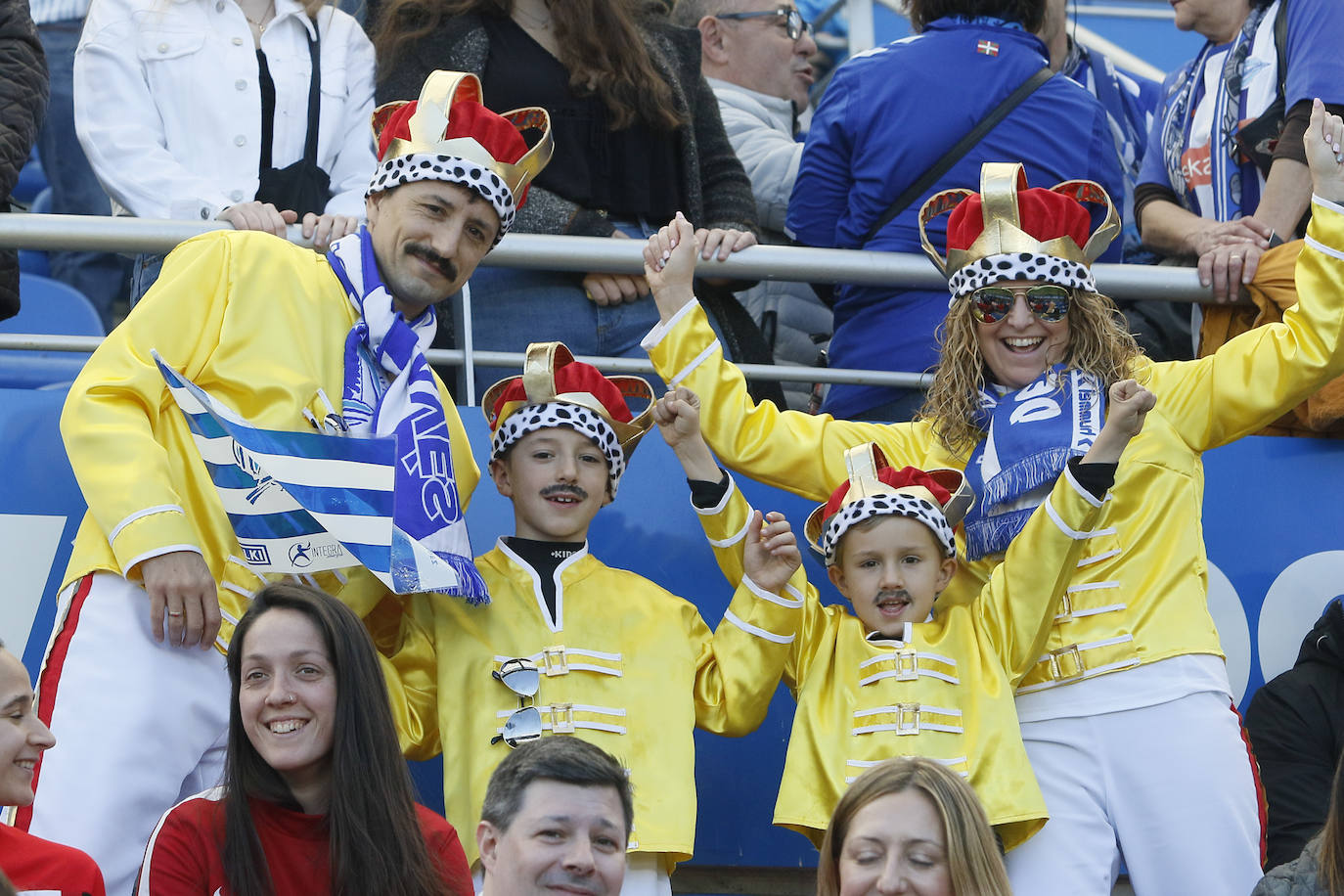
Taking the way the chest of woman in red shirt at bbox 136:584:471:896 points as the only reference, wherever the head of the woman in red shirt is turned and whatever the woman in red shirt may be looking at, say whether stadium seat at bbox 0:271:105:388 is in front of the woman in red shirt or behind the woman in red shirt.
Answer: behind

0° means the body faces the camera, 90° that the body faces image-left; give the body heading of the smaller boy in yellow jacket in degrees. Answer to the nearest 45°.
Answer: approximately 0°

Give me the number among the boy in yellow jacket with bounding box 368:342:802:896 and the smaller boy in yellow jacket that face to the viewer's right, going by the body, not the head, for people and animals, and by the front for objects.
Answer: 0

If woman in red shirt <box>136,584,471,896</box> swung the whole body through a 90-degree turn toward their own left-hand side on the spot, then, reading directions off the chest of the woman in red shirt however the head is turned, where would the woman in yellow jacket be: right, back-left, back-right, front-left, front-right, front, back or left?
front

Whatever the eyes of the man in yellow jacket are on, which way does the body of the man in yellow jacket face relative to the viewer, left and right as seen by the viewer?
facing the viewer and to the right of the viewer

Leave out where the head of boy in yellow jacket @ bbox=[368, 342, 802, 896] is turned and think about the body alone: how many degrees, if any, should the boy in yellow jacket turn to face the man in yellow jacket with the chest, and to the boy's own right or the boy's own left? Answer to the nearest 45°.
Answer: approximately 45° to the boy's own right
